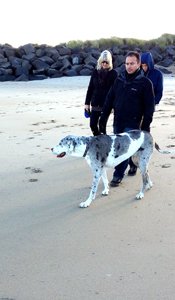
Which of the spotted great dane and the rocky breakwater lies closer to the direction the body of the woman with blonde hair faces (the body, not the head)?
the spotted great dane

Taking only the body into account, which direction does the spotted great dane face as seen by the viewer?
to the viewer's left

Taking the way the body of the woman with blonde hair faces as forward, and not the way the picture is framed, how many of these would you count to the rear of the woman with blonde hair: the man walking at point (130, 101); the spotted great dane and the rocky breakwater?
1

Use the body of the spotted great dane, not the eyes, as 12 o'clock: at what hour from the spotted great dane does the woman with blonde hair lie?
The woman with blonde hair is roughly at 3 o'clock from the spotted great dane.

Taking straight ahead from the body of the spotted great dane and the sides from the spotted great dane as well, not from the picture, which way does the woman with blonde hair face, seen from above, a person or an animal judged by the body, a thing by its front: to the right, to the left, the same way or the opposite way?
to the left

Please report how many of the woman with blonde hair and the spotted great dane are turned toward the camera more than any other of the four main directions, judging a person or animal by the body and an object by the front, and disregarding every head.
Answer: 1

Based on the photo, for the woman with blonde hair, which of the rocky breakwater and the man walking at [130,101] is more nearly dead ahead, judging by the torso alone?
the man walking

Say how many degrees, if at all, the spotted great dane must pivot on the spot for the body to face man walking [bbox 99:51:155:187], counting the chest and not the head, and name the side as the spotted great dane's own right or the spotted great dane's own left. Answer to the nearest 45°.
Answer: approximately 135° to the spotted great dane's own right

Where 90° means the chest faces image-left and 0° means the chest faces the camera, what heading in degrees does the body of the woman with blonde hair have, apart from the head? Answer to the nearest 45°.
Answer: approximately 0°

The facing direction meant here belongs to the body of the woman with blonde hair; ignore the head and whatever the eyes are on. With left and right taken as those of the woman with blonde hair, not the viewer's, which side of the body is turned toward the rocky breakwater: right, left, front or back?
back

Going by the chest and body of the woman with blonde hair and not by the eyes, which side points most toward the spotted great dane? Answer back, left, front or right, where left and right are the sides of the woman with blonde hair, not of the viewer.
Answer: front
